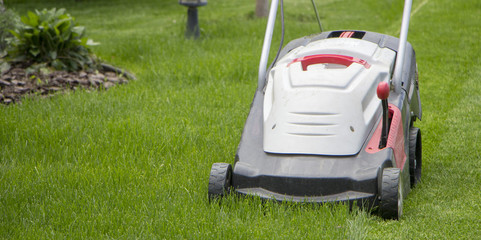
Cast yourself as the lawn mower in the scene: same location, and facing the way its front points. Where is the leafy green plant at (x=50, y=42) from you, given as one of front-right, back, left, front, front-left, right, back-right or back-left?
back-right

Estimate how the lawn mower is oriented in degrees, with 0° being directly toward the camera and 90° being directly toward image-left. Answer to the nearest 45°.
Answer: approximately 0°

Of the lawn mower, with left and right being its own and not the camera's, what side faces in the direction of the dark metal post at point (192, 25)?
back

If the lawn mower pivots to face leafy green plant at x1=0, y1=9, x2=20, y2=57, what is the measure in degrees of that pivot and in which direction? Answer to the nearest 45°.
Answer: approximately 135° to its right
